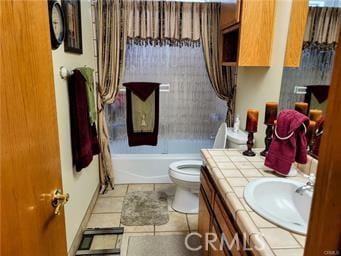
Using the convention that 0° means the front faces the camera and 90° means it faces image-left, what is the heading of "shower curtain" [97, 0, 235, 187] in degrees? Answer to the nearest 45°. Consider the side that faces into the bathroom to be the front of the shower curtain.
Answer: approximately 0°

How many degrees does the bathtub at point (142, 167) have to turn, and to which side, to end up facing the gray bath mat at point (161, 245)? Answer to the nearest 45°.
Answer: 0° — it already faces it

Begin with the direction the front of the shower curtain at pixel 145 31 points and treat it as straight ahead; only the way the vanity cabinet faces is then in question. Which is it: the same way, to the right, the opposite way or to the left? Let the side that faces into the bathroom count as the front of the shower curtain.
to the right

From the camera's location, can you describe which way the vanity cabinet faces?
facing to the left of the viewer

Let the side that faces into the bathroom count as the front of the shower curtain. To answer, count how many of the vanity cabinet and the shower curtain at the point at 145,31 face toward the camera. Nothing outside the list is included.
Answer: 1

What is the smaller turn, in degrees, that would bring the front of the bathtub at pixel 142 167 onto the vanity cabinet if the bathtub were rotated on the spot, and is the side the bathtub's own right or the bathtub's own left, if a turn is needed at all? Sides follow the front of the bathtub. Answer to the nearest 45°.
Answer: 0° — it already faces it
